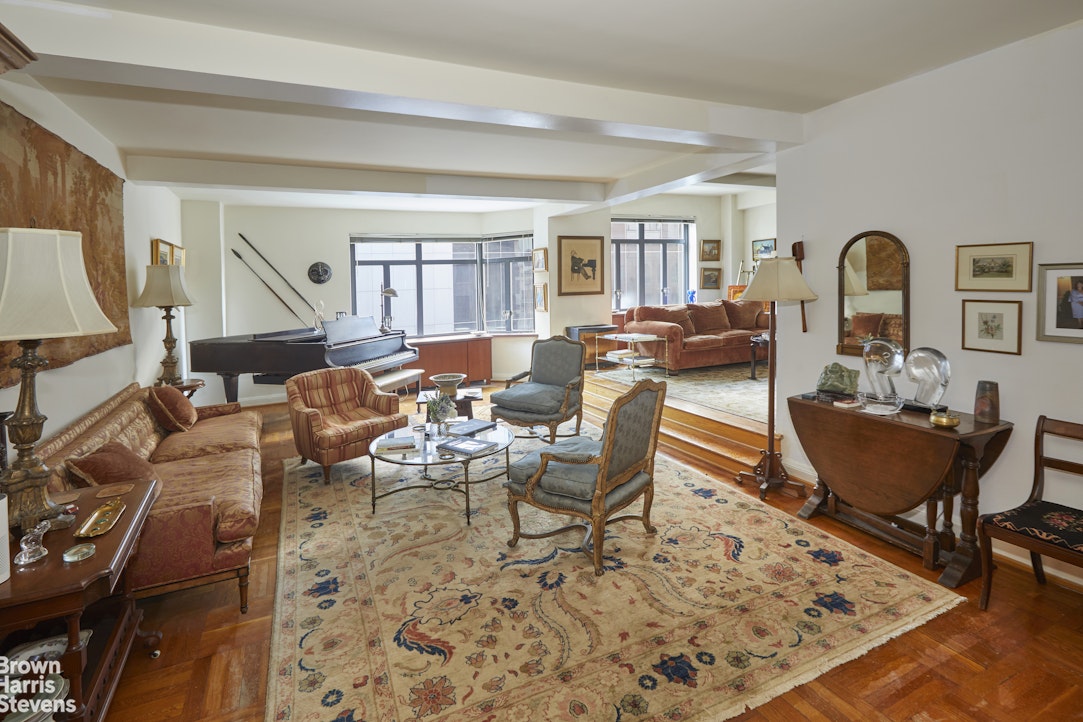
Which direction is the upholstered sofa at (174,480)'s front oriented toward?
to the viewer's right

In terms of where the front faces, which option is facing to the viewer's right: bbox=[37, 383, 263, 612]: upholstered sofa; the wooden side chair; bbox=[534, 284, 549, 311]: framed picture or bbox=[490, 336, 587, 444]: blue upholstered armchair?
the upholstered sofa

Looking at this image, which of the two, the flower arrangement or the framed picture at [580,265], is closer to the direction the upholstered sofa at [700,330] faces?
the flower arrangement

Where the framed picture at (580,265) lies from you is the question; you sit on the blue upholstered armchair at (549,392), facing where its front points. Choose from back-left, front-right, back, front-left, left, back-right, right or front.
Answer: back-right

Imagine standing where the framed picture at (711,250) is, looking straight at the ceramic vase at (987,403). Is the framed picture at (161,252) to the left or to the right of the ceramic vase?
right

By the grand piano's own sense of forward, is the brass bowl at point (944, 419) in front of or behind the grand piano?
in front

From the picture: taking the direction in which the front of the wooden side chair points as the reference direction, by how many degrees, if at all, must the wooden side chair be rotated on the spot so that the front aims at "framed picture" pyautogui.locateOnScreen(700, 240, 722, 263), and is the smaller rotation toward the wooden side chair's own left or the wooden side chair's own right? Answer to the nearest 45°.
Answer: approximately 90° to the wooden side chair's own right

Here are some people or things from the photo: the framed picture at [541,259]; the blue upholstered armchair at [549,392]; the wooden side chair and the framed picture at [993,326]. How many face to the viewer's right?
0

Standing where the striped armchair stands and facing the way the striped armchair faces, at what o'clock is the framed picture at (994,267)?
The framed picture is roughly at 12 o'clock from the striped armchair.

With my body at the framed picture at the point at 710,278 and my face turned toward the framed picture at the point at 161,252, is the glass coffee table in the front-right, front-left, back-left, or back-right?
front-left

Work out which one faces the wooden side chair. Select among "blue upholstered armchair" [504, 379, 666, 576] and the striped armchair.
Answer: the striped armchair

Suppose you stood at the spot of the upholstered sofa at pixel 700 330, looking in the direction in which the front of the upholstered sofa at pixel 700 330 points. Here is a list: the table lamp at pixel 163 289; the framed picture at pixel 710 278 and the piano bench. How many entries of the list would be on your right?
2
